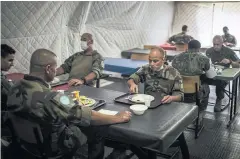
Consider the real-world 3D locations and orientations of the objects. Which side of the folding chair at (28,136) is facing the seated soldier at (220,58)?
front

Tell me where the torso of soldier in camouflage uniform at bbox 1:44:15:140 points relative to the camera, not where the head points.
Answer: to the viewer's right

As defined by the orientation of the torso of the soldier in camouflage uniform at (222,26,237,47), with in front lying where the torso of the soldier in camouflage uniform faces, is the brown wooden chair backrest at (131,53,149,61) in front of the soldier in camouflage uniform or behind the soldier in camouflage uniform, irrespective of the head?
in front

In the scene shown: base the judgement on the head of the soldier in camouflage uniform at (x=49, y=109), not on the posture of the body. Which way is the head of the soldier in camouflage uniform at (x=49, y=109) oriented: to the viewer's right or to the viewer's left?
to the viewer's right

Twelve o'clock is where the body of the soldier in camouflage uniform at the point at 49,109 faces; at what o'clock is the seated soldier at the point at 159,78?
The seated soldier is roughly at 12 o'clock from the soldier in camouflage uniform.

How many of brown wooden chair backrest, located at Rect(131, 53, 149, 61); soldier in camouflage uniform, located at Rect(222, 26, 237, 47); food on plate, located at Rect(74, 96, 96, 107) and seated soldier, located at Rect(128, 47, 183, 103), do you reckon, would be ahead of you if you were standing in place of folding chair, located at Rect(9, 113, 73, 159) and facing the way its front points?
4

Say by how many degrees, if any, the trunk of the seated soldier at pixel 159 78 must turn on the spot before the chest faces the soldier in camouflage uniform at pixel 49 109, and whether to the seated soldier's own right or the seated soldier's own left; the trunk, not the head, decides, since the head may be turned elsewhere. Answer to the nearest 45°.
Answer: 0° — they already face them

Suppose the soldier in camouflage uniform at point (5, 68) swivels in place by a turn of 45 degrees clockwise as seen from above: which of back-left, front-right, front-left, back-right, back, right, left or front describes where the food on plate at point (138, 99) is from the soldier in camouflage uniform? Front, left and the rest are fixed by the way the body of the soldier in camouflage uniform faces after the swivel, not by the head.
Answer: front

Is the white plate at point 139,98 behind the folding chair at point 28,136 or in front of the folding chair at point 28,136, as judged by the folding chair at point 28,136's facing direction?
in front

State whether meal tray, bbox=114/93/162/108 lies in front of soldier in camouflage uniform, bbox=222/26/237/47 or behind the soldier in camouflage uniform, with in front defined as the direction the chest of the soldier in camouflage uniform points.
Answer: in front

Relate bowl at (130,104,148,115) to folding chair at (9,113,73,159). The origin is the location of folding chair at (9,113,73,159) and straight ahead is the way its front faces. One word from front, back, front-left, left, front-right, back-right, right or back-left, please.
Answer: front-right

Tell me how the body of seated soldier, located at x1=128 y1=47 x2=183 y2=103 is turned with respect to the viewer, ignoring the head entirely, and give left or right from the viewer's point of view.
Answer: facing the viewer and to the left of the viewer

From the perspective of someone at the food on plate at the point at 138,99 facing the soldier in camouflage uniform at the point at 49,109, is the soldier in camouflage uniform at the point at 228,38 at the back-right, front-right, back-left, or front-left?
back-right

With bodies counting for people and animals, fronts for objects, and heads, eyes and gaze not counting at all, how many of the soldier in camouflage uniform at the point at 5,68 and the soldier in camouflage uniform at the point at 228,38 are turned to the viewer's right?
1

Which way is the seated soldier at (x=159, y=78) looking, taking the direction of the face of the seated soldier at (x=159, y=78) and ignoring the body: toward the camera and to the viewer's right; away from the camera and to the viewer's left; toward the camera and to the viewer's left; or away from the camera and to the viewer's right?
toward the camera and to the viewer's left
